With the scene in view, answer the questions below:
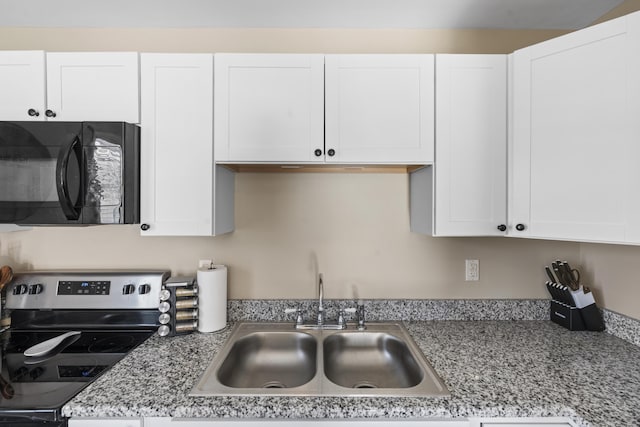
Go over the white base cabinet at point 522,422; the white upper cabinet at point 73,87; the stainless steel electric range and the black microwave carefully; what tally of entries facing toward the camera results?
4

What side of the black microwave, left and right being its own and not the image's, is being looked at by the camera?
front

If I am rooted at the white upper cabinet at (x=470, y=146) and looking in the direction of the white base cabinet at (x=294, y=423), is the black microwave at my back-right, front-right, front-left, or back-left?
front-right

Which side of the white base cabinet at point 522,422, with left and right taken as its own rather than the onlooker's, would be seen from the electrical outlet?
back

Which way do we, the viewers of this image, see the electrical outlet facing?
facing the viewer

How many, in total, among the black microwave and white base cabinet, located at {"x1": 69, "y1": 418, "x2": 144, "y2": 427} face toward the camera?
2

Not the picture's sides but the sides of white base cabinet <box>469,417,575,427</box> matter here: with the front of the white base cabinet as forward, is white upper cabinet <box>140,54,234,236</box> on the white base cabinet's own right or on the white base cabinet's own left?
on the white base cabinet's own right

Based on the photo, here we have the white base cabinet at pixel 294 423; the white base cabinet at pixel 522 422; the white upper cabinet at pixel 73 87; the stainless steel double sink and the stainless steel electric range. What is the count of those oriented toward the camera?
5

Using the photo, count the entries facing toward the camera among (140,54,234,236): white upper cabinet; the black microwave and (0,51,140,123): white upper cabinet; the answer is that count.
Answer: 3

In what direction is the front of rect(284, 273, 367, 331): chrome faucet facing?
toward the camera

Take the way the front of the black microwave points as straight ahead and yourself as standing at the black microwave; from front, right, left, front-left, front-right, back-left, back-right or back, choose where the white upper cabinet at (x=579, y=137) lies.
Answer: front-left

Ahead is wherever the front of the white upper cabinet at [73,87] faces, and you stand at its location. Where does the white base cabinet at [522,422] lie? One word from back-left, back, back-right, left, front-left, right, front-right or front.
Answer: front-left
